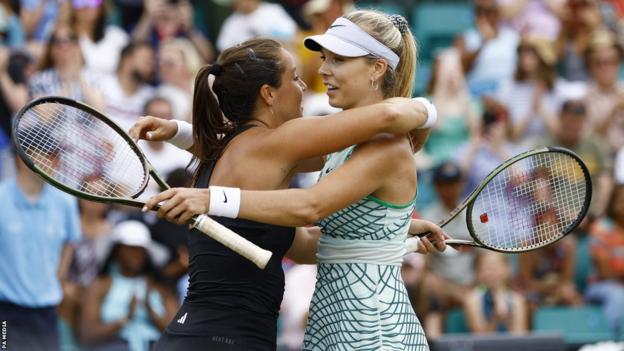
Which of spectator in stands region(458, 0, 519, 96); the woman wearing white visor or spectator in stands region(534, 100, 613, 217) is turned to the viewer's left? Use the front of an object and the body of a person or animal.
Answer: the woman wearing white visor

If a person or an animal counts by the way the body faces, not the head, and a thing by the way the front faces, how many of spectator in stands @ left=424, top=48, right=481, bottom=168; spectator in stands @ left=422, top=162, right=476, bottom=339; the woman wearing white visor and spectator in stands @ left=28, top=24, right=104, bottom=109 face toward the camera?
3

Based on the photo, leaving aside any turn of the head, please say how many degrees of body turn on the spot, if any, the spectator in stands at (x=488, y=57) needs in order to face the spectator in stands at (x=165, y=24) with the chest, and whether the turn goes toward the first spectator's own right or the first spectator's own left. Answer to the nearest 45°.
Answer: approximately 45° to the first spectator's own right

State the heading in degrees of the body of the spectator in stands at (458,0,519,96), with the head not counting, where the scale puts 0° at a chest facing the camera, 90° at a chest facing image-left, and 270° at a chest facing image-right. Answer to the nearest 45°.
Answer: approximately 0°

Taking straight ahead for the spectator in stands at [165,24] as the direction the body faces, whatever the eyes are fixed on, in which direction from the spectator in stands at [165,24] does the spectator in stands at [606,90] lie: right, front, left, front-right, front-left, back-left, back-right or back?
left

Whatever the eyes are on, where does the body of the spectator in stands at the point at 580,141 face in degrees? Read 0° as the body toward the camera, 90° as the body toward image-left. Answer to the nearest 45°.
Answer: approximately 0°
